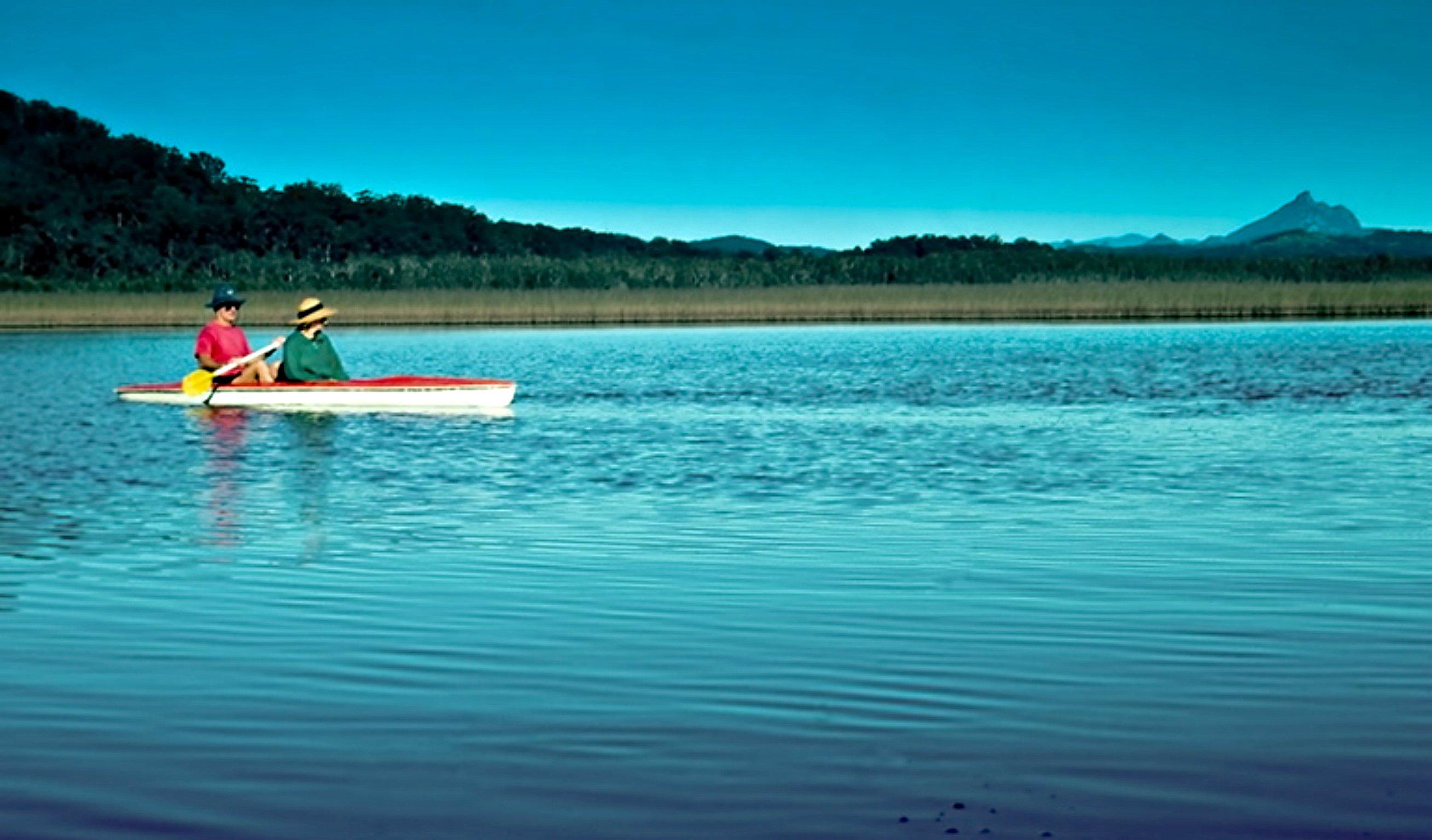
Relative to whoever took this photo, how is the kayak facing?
facing to the right of the viewer
